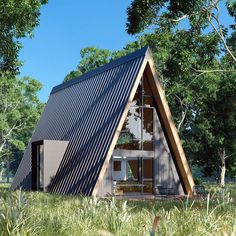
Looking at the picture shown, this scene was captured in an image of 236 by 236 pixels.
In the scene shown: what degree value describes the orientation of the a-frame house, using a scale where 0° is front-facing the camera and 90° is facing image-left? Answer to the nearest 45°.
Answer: approximately 315°

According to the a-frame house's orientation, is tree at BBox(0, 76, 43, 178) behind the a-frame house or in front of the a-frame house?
behind

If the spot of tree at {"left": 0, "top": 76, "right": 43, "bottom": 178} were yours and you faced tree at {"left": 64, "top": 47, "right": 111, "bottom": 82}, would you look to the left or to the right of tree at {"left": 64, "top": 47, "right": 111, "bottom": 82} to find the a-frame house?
right

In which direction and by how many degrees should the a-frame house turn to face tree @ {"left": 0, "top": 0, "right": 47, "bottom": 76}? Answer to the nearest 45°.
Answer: approximately 90° to its right

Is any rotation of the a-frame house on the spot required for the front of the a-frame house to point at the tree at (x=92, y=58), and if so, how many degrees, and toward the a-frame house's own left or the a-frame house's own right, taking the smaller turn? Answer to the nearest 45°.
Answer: approximately 135° to the a-frame house's own left
